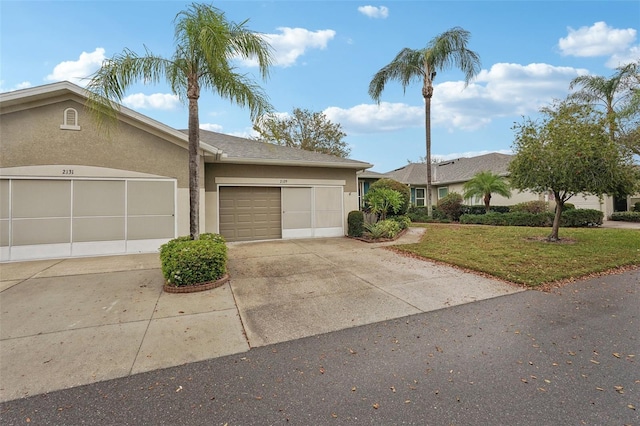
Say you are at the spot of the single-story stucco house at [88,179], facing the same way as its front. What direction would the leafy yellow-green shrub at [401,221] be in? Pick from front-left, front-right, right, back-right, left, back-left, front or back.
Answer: left

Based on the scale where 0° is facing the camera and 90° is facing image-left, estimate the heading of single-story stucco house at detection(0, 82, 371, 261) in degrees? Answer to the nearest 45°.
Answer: approximately 0°

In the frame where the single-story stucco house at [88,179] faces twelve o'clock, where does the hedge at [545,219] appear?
The hedge is roughly at 9 o'clock from the single-story stucco house.

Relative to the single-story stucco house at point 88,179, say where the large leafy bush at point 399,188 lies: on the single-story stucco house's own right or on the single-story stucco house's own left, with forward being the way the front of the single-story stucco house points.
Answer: on the single-story stucco house's own left

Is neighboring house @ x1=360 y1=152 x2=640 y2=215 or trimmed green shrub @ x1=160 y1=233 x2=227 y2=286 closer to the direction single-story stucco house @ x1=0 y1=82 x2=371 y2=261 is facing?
the trimmed green shrub

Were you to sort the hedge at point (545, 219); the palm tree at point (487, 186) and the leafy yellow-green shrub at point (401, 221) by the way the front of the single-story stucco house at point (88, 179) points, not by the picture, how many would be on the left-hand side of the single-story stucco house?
3

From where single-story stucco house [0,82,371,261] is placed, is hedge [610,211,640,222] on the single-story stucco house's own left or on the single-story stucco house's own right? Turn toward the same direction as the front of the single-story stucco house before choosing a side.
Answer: on the single-story stucco house's own left

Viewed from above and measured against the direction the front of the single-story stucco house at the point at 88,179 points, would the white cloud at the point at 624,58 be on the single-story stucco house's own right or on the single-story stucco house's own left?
on the single-story stucco house's own left

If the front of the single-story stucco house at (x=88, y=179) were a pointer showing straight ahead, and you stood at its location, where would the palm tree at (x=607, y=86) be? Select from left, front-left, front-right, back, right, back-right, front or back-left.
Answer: left

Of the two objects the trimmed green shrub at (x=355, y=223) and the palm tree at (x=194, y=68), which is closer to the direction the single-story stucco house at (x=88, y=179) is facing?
the palm tree

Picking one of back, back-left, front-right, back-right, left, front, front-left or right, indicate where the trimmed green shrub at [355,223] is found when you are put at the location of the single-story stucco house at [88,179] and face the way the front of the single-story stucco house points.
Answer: left

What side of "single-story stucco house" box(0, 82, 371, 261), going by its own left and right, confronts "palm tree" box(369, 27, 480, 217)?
left

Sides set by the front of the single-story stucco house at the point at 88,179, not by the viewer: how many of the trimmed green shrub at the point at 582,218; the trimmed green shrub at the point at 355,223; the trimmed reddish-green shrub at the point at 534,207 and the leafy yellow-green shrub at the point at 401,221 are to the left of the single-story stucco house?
4

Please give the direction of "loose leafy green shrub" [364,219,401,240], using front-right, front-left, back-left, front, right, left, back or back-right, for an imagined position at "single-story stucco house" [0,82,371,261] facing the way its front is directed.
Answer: left

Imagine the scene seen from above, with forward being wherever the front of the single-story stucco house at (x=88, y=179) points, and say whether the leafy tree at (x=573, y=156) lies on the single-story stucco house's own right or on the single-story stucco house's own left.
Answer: on the single-story stucco house's own left
